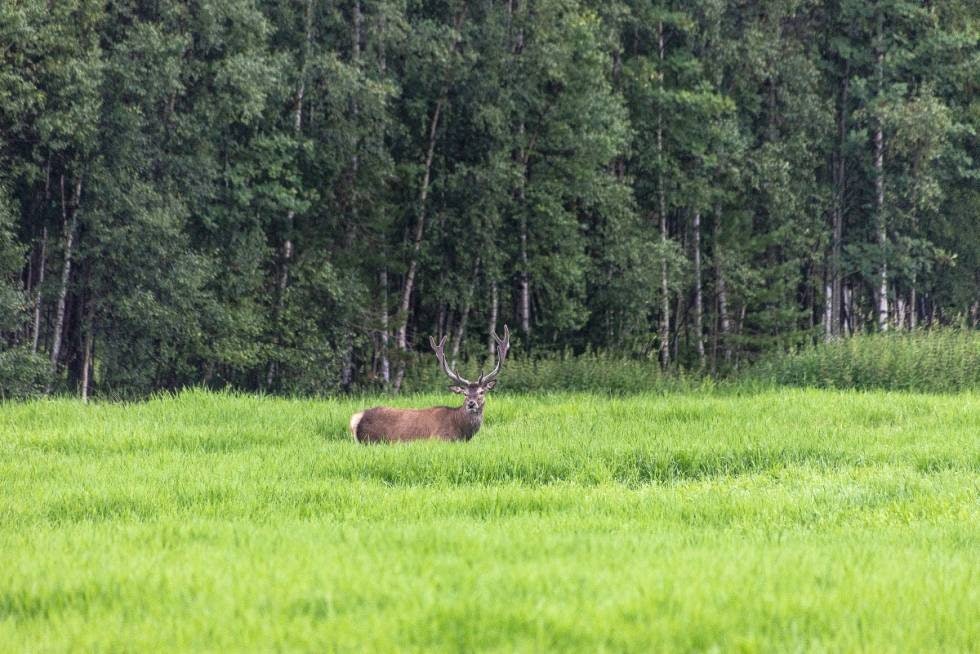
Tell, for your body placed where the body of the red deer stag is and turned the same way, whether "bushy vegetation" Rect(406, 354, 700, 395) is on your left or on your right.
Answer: on your left

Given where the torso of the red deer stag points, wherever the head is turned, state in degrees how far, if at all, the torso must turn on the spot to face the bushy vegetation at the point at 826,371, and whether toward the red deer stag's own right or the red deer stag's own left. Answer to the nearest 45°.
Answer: approximately 45° to the red deer stag's own left

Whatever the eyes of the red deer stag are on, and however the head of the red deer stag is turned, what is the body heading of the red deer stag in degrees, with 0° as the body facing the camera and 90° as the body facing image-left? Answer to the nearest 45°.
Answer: approximately 270°
